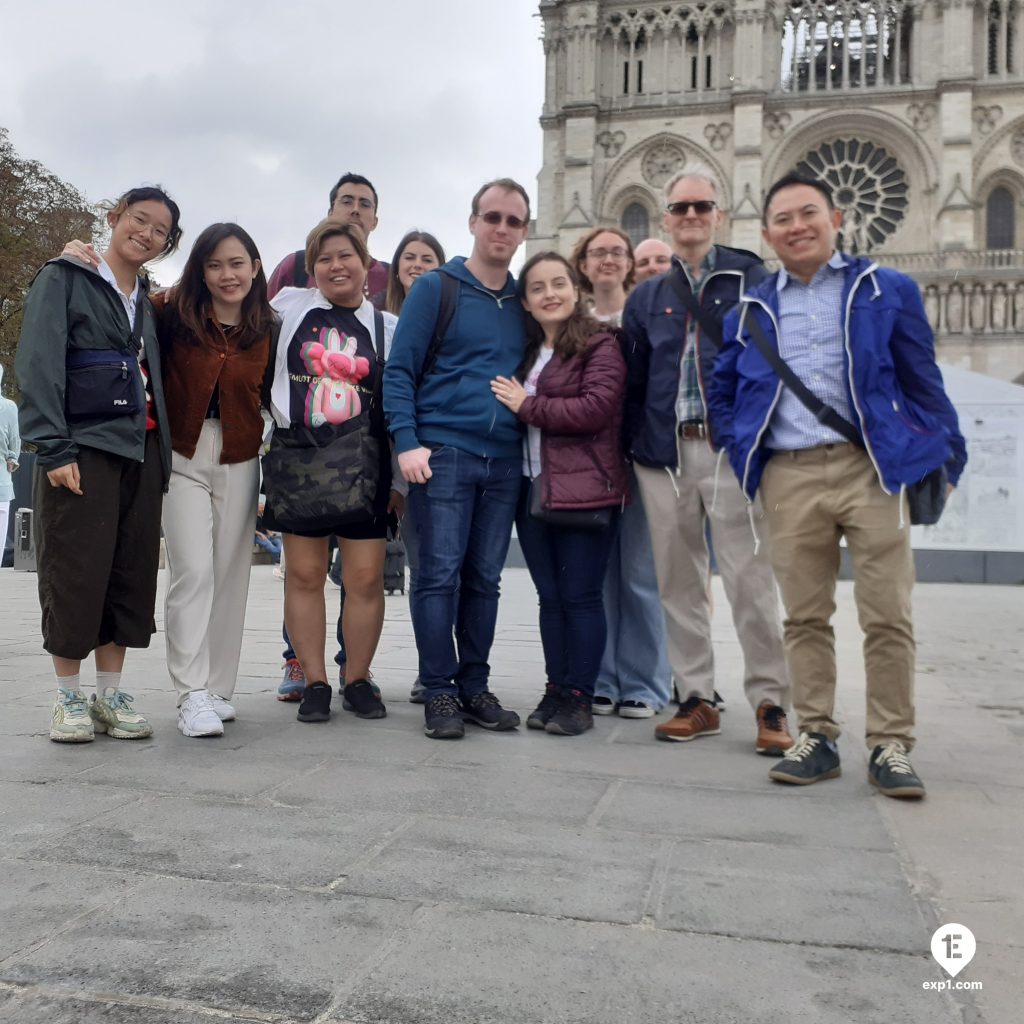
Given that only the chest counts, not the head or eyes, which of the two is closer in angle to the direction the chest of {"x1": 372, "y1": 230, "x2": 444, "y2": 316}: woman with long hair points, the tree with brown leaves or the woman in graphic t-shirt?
the woman in graphic t-shirt

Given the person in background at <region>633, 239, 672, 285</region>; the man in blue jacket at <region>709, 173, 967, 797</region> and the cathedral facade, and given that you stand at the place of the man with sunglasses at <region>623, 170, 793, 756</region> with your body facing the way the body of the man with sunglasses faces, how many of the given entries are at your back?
2

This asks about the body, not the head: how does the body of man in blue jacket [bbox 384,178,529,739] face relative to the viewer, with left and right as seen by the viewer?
facing the viewer and to the right of the viewer

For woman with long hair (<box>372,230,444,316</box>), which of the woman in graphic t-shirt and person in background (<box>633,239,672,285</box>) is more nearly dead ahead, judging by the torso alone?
the woman in graphic t-shirt

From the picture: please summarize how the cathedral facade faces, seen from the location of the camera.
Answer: facing the viewer

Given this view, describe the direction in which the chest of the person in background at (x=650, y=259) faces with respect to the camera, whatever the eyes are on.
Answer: toward the camera

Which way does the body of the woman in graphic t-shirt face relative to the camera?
toward the camera

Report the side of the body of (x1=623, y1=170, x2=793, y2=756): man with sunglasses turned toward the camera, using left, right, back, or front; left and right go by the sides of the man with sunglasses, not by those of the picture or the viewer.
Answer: front

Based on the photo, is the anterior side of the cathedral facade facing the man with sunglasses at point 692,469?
yes

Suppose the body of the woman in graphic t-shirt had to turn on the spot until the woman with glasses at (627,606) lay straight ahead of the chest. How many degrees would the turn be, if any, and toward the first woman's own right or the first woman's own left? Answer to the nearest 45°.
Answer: approximately 90° to the first woman's own left

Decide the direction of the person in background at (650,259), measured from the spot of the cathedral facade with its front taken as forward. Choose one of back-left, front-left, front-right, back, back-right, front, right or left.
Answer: front

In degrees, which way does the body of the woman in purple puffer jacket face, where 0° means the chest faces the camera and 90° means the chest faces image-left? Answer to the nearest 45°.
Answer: approximately 45°

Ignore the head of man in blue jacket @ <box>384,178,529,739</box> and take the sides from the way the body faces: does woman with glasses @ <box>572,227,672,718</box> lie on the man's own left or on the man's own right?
on the man's own left
